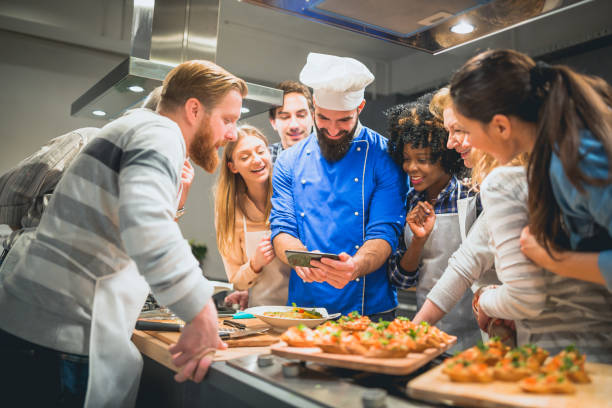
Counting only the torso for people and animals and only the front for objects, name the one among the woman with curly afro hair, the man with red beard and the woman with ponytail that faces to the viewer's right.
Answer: the man with red beard

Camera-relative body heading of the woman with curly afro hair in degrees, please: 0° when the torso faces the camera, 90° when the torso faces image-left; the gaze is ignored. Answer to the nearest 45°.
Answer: approximately 45°

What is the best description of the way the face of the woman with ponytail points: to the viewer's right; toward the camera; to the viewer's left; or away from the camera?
to the viewer's left

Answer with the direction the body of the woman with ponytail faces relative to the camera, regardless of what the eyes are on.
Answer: to the viewer's left

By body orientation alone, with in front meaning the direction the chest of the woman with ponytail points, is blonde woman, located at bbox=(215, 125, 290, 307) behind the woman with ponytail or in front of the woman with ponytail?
in front

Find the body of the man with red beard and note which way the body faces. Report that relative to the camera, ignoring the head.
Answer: to the viewer's right

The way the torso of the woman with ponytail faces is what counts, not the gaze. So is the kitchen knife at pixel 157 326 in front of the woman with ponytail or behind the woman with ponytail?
in front

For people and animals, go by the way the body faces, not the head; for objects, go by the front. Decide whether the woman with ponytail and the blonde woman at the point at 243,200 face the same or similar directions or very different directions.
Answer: very different directions

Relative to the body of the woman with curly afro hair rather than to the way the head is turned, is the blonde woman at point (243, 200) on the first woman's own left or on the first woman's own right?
on the first woman's own right

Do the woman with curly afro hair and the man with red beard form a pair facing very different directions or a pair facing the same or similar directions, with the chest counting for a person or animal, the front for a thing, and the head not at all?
very different directions

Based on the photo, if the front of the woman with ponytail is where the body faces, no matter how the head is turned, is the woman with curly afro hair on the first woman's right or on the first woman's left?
on the first woman's right

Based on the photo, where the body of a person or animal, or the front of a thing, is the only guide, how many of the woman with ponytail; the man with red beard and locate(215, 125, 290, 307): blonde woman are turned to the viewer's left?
1

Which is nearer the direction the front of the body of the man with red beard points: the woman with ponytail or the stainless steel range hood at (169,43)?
the woman with ponytail

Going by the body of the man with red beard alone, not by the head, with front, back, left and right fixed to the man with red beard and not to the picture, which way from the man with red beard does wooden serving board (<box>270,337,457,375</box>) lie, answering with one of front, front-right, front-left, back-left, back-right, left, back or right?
front-right

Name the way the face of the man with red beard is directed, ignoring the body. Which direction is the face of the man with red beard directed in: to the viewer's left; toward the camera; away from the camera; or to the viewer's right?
to the viewer's right

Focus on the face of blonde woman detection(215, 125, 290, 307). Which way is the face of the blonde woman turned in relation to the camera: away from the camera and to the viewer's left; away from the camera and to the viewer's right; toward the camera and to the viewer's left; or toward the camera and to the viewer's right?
toward the camera and to the viewer's right

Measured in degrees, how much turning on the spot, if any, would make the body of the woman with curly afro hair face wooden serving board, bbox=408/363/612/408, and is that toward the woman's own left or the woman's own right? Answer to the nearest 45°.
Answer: approximately 45° to the woman's own left
